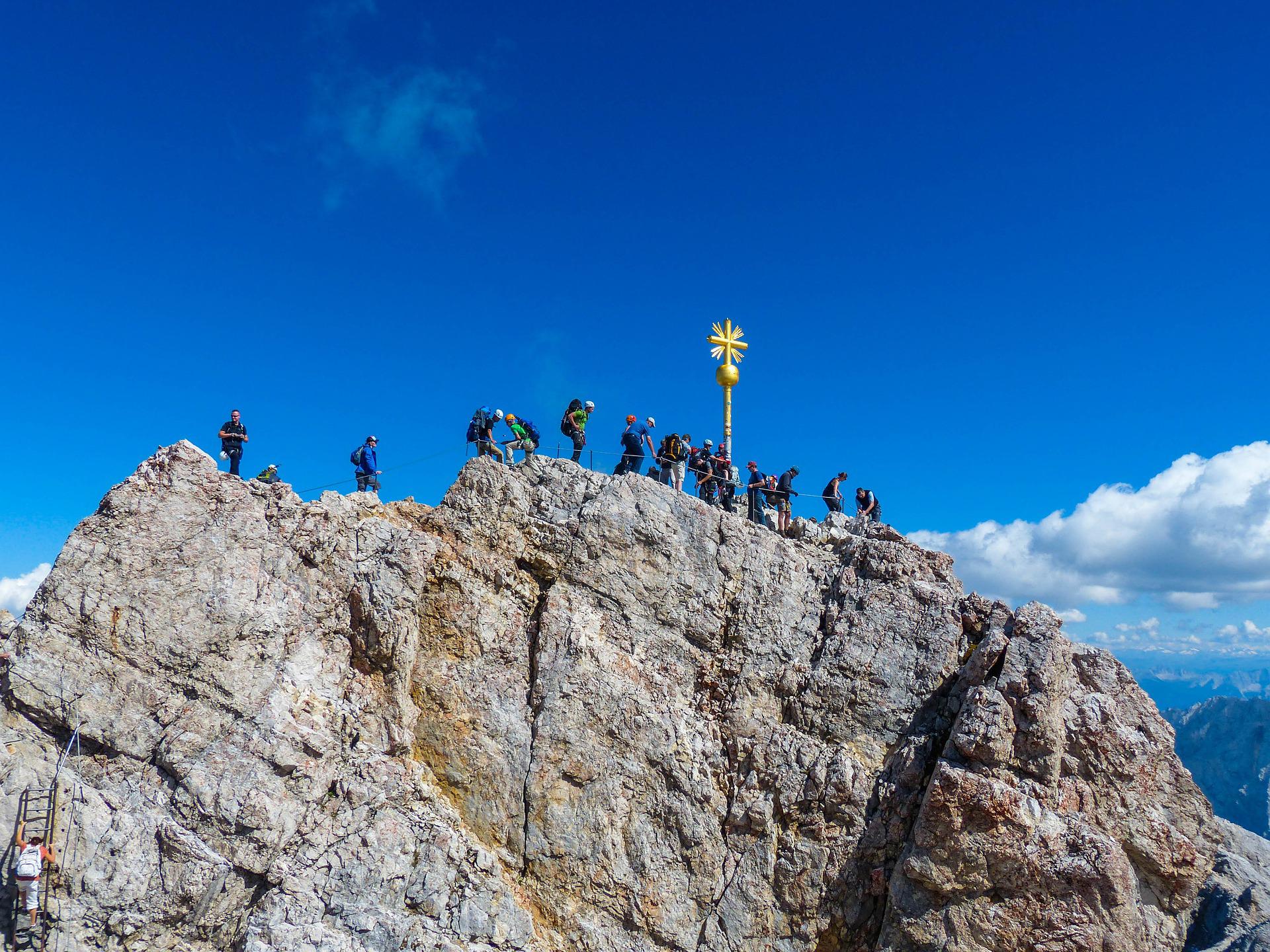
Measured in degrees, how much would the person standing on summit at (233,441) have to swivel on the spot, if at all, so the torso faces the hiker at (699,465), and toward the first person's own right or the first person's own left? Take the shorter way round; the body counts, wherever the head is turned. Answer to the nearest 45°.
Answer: approximately 90° to the first person's own left

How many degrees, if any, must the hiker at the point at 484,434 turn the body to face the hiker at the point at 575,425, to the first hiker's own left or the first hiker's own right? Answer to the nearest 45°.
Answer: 0° — they already face them

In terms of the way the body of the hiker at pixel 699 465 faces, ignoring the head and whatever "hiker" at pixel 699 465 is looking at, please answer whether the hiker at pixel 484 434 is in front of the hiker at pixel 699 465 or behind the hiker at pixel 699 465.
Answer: in front

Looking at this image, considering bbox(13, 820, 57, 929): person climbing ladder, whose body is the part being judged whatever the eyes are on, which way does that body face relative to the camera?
away from the camera

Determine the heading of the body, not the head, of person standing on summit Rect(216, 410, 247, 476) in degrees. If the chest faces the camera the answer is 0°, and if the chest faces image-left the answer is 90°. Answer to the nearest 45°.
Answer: approximately 0°

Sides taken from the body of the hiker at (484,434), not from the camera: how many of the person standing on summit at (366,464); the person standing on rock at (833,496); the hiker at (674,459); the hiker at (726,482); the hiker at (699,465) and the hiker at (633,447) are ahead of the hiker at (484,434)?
5

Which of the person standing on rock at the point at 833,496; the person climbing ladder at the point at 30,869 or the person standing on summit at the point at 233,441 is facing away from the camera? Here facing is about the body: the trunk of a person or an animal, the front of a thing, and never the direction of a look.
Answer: the person climbing ladder at the point at 30,869

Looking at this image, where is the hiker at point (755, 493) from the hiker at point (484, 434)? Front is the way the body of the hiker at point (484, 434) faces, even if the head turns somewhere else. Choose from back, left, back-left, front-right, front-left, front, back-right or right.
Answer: front

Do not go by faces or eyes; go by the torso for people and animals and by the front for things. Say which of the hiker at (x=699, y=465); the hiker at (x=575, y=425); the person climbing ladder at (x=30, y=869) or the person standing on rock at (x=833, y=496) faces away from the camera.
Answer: the person climbing ladder at (x=30, y=869)

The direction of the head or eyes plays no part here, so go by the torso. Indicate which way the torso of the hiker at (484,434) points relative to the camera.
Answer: to the viewer's right

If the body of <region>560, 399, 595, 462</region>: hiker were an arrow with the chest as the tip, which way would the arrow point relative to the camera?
to the viewer's right

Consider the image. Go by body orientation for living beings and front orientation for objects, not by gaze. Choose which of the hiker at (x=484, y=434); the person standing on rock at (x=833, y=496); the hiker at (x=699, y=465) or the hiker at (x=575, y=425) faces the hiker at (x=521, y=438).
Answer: the hiker at (x=484, y=434)
